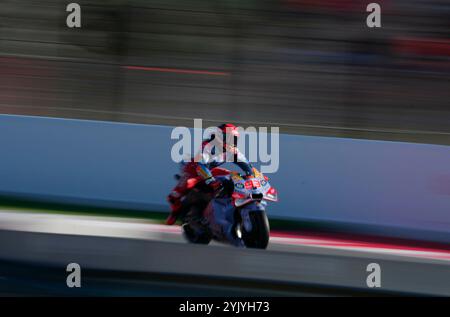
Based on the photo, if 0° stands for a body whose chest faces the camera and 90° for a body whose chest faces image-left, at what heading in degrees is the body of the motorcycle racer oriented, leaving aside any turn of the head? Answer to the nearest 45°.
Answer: approximately 315°

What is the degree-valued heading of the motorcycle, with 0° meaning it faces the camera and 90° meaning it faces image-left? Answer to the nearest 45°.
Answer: approximately 315°
